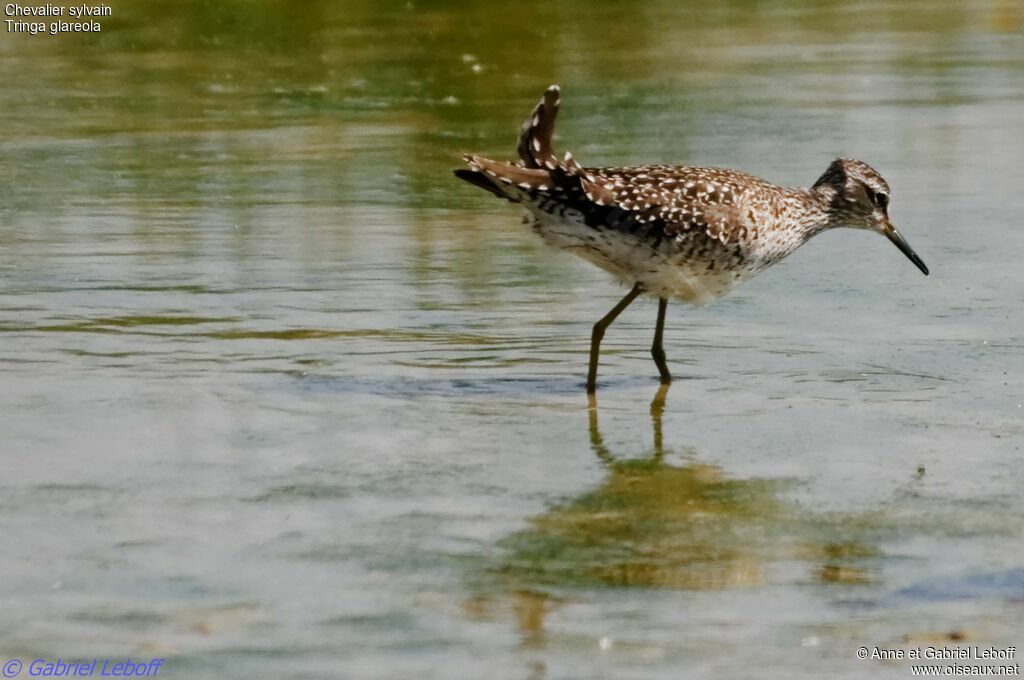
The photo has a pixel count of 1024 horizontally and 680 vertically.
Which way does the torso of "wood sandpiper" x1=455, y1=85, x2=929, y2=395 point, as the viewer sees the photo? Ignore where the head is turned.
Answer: to the viewer's right
